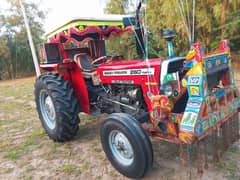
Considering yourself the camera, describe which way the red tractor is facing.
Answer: facing the viewer and to the right of the viewer

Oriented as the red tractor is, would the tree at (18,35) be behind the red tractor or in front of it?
behind

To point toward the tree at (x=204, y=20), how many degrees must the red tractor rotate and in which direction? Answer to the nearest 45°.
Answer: approximately 135° to its left

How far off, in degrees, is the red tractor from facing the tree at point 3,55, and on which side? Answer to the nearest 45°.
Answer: approximately 180°
